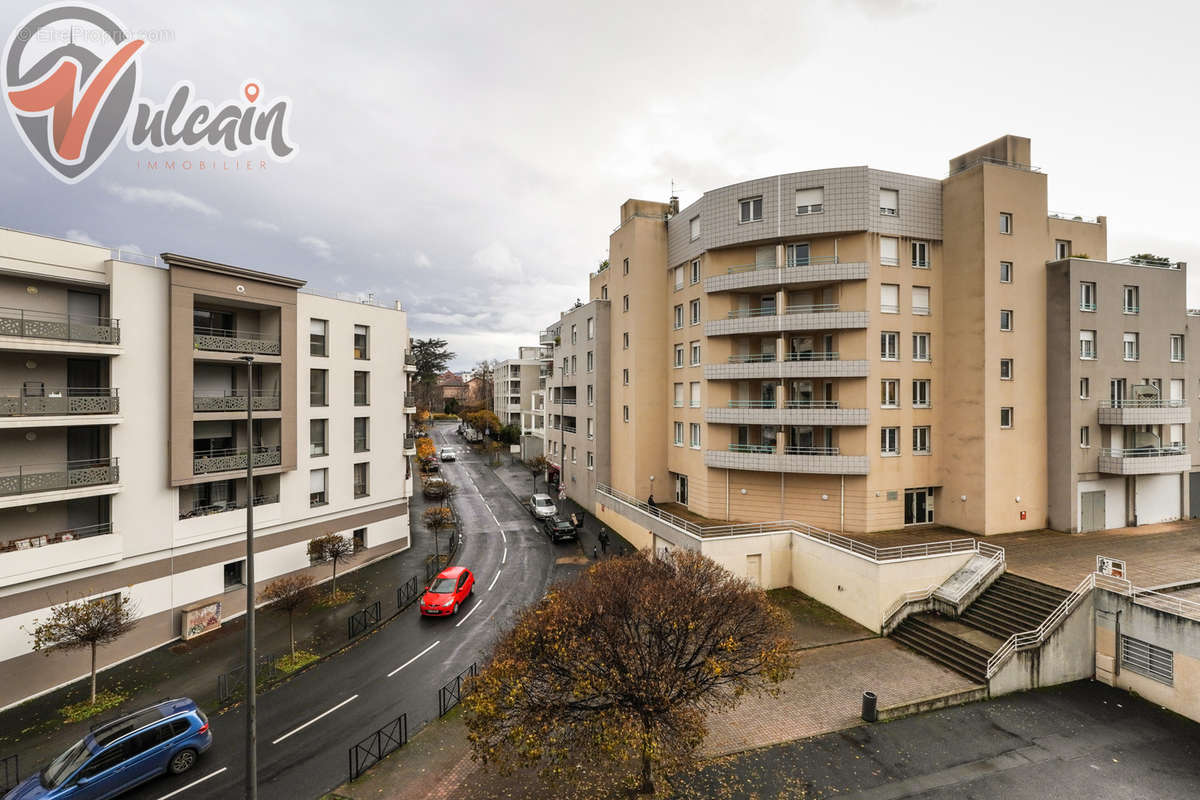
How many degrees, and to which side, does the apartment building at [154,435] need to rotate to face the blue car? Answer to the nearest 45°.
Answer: approximately 45° to its right

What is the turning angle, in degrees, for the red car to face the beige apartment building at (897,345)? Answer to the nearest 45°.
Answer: approximately 135° to its left

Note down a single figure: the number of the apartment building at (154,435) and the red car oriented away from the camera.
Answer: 0

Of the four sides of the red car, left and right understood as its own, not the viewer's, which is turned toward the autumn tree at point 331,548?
right

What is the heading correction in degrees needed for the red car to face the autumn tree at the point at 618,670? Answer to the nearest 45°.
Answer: approximately 45° to its left

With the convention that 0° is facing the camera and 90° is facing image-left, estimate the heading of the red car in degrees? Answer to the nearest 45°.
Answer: approximately 45°

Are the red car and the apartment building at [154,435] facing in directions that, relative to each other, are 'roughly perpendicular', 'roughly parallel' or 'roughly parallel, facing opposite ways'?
roughly perpendicular

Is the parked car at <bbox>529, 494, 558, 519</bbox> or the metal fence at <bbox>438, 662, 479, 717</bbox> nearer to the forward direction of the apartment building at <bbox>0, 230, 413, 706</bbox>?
the metal fence

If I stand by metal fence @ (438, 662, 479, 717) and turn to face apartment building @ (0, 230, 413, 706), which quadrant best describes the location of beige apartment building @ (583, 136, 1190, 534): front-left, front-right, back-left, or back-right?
back-right

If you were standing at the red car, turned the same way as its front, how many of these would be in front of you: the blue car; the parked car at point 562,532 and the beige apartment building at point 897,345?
1

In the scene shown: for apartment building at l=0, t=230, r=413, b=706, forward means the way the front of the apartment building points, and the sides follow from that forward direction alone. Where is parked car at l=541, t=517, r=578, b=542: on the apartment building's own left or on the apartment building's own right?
on the apartment building's own left

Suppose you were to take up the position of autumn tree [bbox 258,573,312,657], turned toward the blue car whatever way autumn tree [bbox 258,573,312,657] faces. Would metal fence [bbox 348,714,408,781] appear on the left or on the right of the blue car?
left
